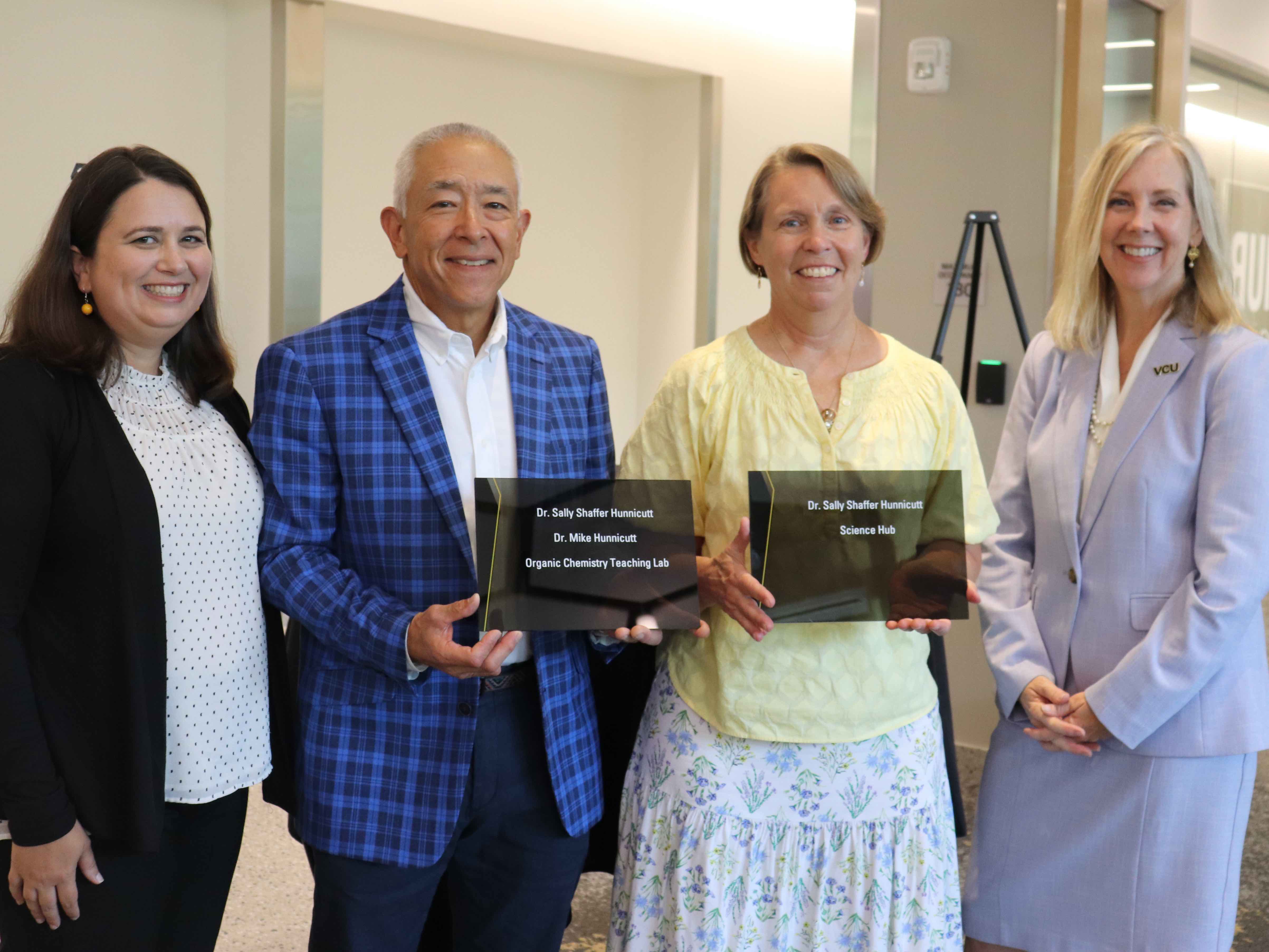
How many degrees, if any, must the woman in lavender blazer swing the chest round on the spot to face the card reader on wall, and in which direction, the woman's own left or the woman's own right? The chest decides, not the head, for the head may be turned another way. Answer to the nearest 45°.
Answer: approximately 135° to the woman's own right

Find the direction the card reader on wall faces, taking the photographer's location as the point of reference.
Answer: facing the viewer

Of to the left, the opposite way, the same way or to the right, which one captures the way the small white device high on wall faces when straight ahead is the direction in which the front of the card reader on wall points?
the same way

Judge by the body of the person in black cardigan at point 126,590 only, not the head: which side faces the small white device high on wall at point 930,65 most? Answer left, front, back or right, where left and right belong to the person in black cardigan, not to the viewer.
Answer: left

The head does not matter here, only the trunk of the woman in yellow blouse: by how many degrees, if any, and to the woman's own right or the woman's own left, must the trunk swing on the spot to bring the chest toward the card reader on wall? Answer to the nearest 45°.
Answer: approximately 180°

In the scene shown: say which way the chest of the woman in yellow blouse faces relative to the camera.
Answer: toward the camera

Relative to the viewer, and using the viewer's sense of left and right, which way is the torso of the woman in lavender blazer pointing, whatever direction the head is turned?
facing the viewer and to the left of the viewer

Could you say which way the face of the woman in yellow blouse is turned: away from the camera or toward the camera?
toward the camera

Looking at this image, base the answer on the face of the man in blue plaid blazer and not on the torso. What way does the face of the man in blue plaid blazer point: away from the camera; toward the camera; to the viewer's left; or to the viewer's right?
toward the camera

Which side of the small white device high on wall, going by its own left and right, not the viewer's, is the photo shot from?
front

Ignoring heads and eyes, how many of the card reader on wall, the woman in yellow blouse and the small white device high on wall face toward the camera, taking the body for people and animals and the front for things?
3
